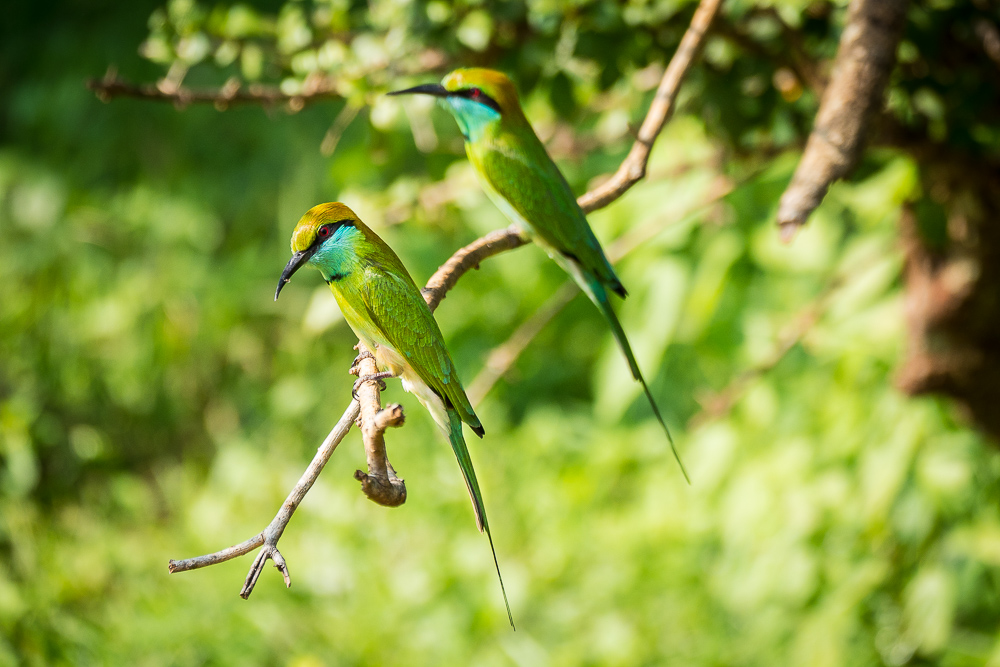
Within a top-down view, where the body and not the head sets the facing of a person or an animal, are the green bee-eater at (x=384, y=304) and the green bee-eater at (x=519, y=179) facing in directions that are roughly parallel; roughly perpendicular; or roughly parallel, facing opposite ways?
roughly parallel

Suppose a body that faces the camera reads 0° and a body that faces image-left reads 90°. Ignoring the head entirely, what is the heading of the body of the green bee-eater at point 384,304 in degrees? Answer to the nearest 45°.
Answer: approximately 90°

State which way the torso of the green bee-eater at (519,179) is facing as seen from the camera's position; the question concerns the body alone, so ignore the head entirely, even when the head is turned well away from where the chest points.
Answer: to the viewer's left

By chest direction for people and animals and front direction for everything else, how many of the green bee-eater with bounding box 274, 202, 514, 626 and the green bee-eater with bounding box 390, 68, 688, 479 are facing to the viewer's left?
2
